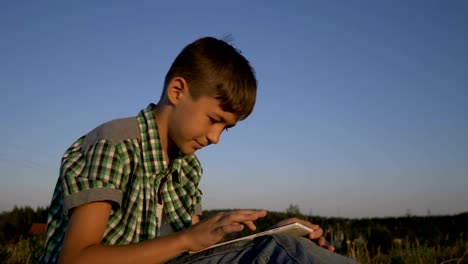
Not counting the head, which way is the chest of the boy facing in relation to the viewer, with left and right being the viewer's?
facing the viewer and to the right of the viewer
